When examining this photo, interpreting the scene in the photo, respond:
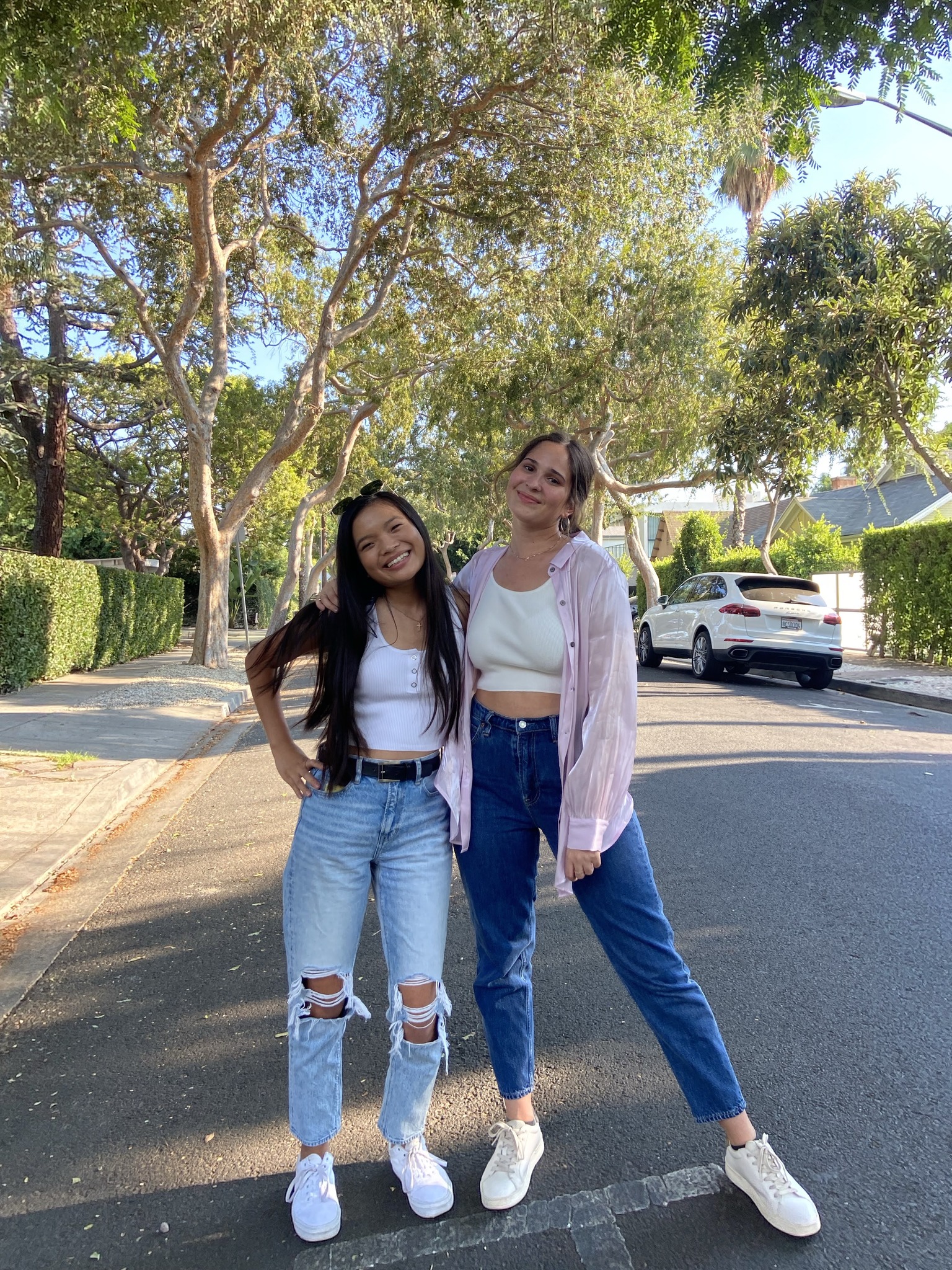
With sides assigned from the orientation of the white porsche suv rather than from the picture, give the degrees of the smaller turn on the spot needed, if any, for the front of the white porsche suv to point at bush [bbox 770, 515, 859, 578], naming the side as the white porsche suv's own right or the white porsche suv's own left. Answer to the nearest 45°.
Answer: approximately 45° to the white porsche suv's own right

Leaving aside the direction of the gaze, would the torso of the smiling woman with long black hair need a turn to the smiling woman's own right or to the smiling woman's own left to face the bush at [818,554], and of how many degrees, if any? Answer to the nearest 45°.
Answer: approximately 135° to the smiling woman's own left

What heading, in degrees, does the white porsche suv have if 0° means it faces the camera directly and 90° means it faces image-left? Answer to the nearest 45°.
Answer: approximately 135°

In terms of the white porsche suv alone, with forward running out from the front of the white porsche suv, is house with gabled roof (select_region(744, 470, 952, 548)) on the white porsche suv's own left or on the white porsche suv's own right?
on the white porsche suv's own right

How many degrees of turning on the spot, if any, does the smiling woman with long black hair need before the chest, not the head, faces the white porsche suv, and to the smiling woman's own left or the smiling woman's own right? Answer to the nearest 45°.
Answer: approximately 135° to the smiling woman's own left

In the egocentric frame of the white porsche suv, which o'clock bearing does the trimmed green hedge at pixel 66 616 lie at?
The trimmed green hedge is roughly at 10 o'clock from the white porsche suv.

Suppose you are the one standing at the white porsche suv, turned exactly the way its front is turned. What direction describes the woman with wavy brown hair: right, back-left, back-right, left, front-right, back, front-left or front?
back-left

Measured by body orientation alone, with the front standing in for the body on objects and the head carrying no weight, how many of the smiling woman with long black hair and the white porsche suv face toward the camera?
1

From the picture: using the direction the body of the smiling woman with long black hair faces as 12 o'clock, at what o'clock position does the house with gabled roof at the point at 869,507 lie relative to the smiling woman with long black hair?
The house with gabled roof is roughly at 7 o'clock from the smiling woman with long black hair.

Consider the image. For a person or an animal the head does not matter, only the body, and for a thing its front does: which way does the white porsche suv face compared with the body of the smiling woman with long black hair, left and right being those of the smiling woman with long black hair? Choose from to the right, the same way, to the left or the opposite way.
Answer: the opposite way

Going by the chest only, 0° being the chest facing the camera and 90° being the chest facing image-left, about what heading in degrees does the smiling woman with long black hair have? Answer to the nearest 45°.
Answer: approximately 0°
